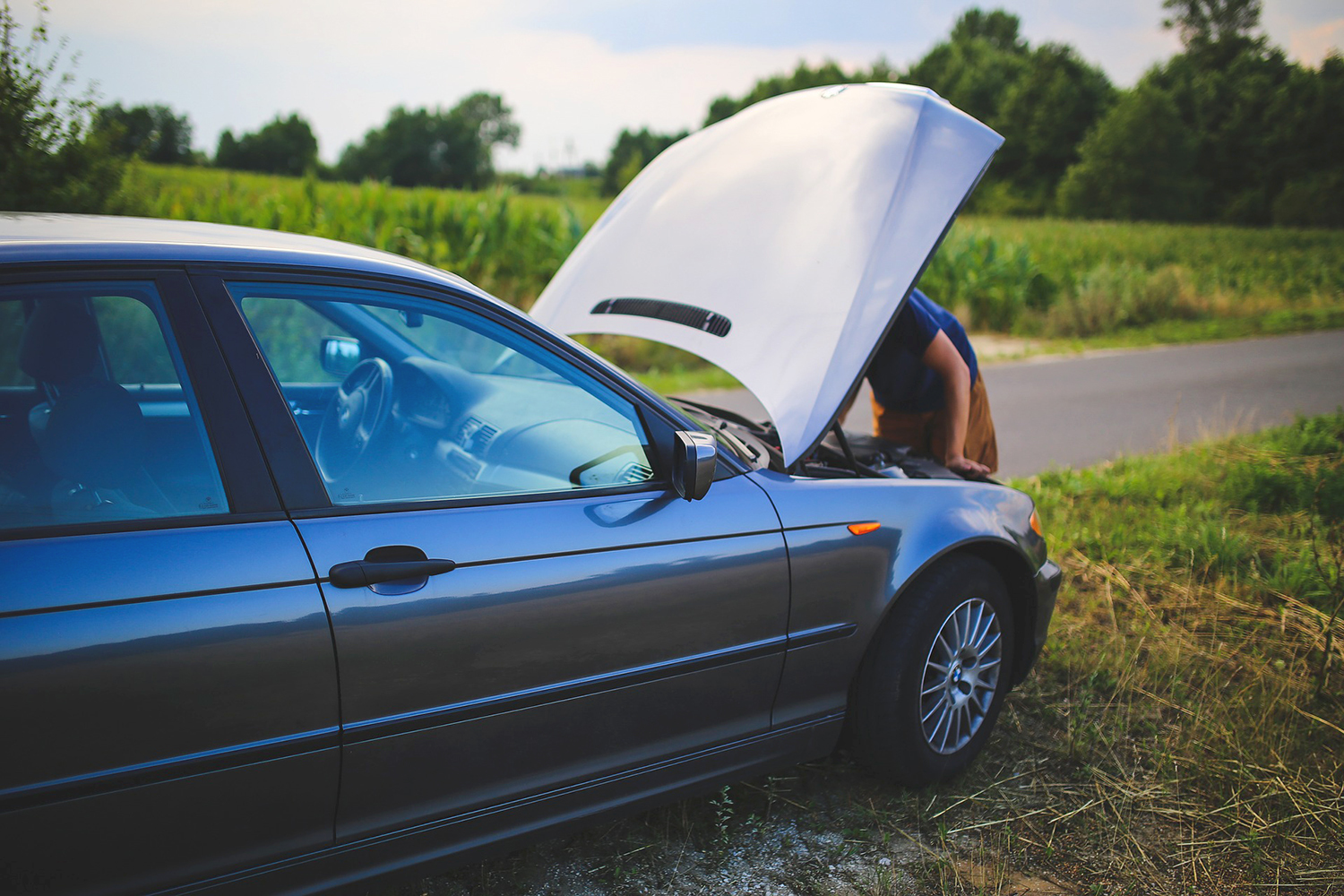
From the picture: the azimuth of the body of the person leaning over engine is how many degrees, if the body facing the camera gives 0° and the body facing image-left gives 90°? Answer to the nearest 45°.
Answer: approximately 45°

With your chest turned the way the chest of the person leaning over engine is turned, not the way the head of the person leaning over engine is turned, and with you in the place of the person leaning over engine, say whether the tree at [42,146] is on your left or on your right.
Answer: on your right

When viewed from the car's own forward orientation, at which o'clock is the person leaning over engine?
The person leaning over engine is roughly at 12 o'clock from the car.

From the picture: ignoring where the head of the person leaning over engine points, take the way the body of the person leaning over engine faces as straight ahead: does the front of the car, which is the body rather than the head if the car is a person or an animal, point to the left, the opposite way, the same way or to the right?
the opposite way

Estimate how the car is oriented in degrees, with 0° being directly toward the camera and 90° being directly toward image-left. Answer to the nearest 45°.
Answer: approximately 225°

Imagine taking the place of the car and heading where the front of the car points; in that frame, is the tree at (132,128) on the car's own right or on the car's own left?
on the car's own left

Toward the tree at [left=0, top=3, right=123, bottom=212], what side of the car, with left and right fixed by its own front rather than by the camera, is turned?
left

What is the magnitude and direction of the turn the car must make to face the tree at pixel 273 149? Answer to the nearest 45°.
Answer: approximately 45° to its left
